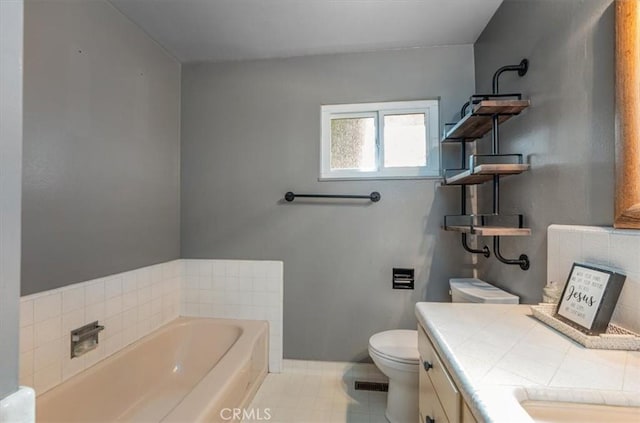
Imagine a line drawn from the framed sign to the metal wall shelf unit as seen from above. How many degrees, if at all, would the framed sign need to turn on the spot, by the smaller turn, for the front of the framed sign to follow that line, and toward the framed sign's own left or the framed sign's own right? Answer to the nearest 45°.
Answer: approximately 90° to the framed sign's own right

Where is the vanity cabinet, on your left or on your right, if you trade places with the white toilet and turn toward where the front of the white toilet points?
on your left

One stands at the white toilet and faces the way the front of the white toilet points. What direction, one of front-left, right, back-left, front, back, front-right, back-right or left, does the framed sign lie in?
back-left

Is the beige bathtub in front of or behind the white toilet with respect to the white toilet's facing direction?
in front

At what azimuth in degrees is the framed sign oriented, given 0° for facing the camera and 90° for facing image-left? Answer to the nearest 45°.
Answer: approximately 45°

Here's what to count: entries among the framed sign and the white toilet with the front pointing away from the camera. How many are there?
0
